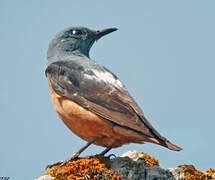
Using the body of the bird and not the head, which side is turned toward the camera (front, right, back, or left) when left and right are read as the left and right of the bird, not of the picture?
left

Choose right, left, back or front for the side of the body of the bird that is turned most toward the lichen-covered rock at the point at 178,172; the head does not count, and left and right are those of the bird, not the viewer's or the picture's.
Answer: back
